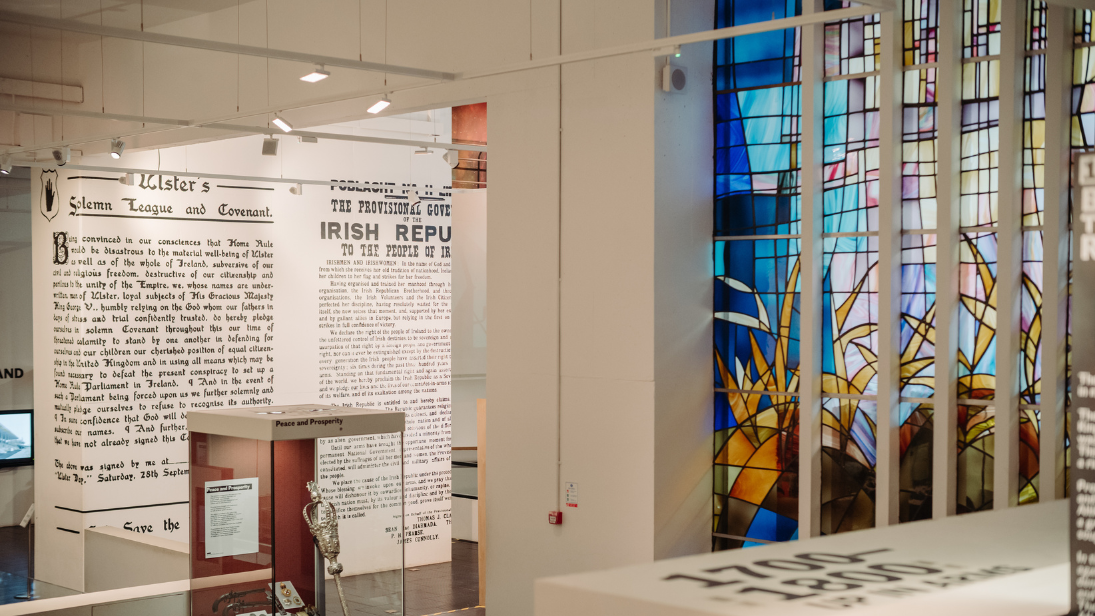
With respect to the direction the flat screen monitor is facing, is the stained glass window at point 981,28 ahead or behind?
ahead

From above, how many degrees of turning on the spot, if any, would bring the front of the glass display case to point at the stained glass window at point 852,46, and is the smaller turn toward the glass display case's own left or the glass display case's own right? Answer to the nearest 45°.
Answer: approximately 45° to the glass display case's own left

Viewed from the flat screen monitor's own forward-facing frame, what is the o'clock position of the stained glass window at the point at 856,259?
The stained glass window is roughly at 11 o'clock from the flat screen monitor.

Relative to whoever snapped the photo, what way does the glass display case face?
facing the viewer and to the right of the viewer

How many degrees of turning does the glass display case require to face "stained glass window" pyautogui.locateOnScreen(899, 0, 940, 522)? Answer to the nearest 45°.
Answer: approximately 45° to its left

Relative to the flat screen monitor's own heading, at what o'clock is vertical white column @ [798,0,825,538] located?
The vertical white column is roughly at 11 o'clock from the flat screen monitor.

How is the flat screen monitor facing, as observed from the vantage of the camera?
facing the viewer

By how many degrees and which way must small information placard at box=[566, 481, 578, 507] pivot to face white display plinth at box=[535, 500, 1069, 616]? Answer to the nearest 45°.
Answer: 0° — it already faces it

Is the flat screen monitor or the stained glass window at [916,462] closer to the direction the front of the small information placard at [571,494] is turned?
the stained glass window

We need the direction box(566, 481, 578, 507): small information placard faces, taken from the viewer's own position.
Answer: facing the viewer

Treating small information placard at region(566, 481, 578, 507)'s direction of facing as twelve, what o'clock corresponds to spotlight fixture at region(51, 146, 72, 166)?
The spotlight fixture is roughly at 4 o'clock from the small information placard.

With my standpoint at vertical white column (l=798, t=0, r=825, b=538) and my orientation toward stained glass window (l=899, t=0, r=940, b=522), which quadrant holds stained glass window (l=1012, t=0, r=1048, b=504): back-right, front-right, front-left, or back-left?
front-right
